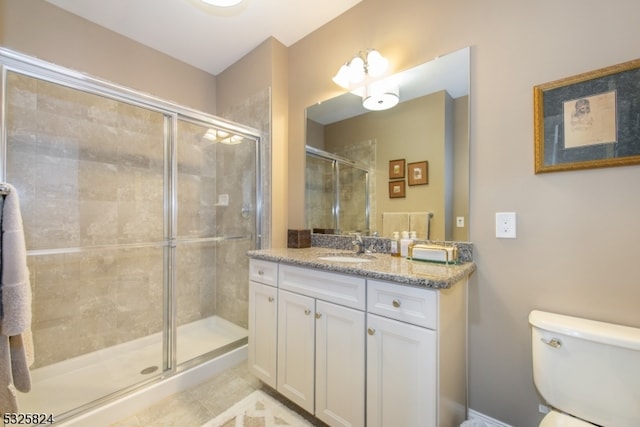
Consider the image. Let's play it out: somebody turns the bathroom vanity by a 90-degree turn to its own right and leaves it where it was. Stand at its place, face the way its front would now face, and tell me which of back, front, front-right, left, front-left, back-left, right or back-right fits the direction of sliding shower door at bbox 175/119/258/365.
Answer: front

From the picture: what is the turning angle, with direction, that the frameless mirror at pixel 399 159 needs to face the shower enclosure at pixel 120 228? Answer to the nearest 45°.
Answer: approximately 45° to its right

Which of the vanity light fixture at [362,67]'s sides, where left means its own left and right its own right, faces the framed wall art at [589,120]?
left

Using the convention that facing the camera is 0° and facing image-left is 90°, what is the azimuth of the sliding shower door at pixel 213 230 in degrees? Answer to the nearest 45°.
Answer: approximately 315°

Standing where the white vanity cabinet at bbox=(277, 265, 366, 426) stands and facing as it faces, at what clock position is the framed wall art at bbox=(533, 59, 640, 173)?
The framed wall art is roughly at 8 o'clock from the white vanity cabinet.

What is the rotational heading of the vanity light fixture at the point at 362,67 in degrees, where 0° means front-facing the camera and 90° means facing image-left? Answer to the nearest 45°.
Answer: approximately 45°

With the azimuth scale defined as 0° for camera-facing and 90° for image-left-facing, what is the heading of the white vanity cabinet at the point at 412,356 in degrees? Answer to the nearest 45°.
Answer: approximately 45°
